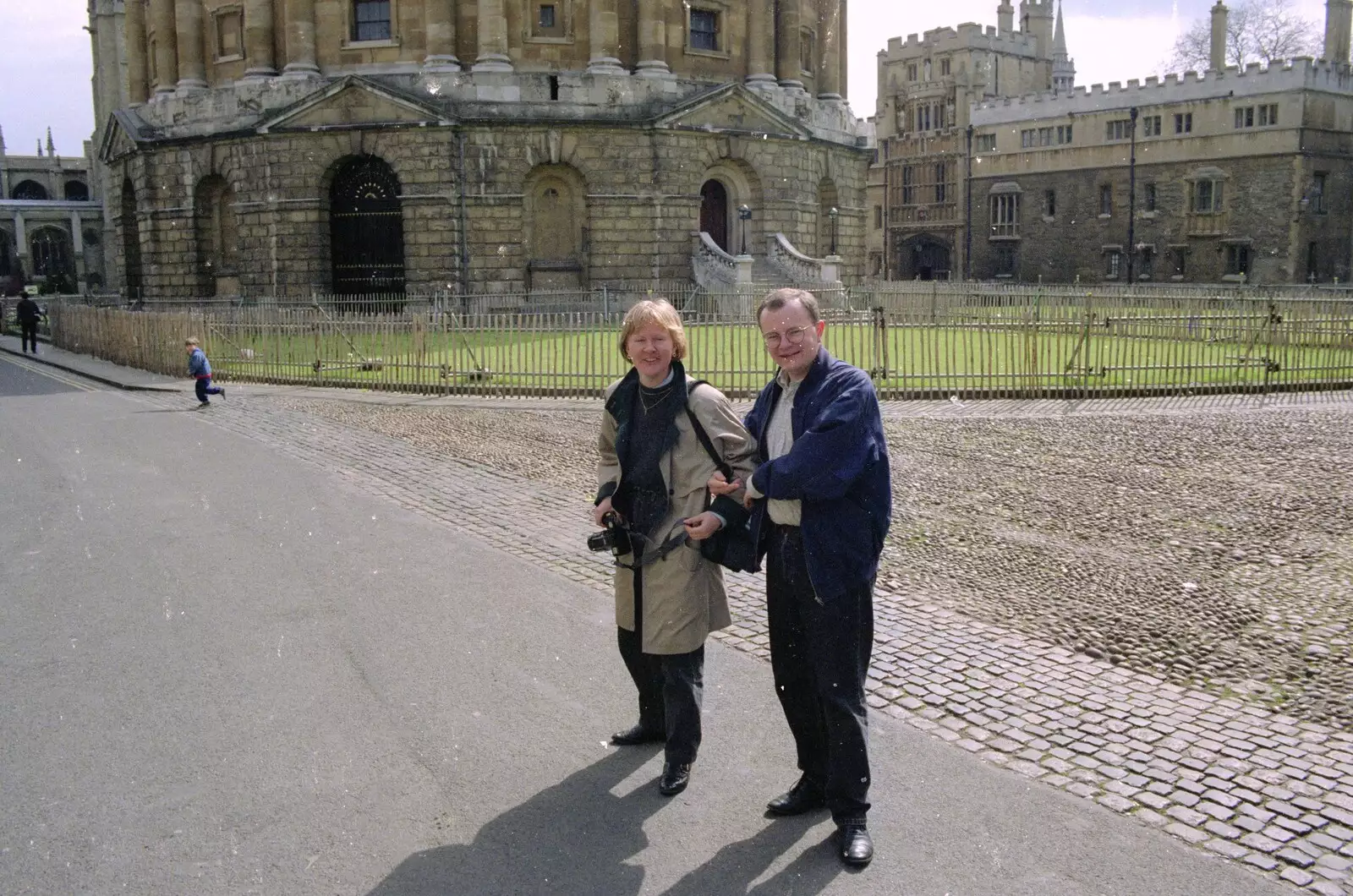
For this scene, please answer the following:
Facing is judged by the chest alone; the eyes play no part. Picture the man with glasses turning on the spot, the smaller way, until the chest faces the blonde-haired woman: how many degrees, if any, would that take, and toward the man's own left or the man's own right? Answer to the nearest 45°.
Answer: approximately 90° to the man's own right

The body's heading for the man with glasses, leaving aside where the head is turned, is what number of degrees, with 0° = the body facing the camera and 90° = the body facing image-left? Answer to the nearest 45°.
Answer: approximately 45°

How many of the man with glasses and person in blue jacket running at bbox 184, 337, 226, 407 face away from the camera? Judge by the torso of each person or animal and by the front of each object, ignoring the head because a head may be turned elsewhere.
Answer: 0

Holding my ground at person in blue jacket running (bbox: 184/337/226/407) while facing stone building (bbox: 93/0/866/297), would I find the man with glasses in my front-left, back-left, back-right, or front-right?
back-right

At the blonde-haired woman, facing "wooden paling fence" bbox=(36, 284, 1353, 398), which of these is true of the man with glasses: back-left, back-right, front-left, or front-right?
back-right
